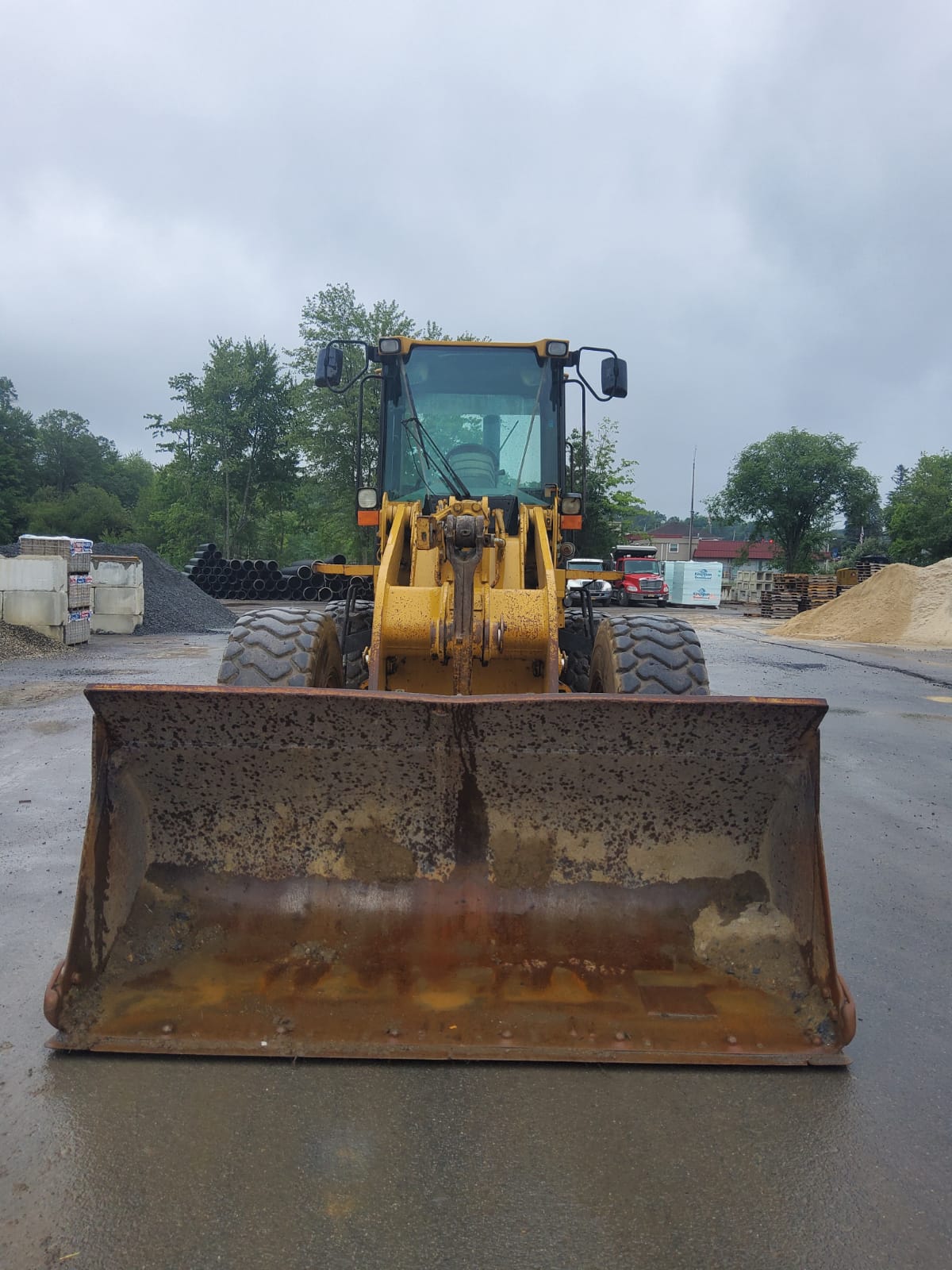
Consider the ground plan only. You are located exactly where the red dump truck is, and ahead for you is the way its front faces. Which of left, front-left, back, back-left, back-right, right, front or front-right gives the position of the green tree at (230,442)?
back-right

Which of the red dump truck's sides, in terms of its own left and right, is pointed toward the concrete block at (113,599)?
right

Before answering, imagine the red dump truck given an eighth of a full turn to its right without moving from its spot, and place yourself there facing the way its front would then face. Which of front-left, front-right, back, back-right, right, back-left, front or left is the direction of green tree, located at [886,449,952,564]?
back-left

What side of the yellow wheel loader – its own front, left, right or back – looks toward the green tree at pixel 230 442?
back

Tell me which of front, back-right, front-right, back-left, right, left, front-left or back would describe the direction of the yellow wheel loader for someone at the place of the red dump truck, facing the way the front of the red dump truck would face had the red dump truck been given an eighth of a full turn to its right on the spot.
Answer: front

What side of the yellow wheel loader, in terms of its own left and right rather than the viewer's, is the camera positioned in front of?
front

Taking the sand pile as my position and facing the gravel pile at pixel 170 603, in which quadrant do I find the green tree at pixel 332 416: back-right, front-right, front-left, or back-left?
front-right

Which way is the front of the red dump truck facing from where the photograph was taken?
facing the viewer and to the right of the viewer

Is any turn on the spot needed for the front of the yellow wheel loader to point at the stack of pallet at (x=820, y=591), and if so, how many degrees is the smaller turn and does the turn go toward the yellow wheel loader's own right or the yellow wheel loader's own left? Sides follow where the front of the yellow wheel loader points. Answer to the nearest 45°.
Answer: approximately 135° to the yellow wheel loader's own left

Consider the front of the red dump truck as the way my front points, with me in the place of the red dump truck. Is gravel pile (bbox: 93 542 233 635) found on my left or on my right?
on my right

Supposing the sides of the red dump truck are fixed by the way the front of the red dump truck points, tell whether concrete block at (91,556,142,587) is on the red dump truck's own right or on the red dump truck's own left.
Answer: on the red dump truck's own right

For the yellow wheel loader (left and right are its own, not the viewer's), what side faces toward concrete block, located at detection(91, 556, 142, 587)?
back
